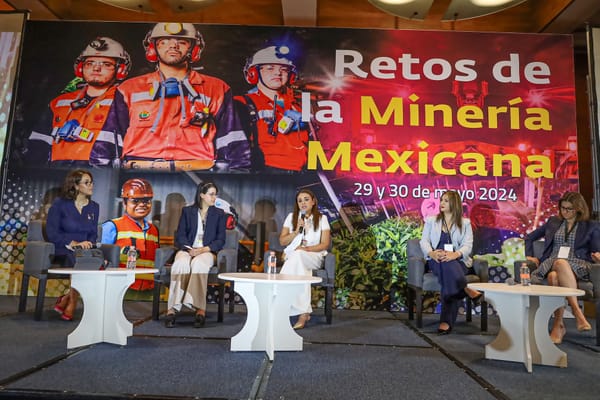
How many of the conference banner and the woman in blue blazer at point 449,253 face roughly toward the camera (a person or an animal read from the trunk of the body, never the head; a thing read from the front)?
2

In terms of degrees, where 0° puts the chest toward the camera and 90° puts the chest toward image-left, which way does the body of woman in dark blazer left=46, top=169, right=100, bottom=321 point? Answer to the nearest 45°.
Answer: approximately 315°

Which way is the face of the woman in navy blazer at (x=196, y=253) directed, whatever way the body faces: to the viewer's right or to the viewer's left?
to the viewer's right

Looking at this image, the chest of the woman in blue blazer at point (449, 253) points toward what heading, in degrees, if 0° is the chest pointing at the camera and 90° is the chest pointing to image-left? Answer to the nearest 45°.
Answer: approximately 0°

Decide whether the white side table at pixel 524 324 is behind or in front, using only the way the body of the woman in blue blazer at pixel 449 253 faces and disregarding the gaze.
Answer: in front

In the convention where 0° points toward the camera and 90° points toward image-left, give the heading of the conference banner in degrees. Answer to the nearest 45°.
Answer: approximately 0°

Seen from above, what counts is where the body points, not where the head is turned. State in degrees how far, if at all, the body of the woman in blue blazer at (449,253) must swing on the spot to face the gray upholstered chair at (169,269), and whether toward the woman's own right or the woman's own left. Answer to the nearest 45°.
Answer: approximately 90° to the woman's own right

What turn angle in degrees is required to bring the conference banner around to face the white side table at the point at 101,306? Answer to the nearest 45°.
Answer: approximately 45° to its right

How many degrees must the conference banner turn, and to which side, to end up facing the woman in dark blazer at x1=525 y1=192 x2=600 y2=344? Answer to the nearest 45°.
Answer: approximately 45° to its left

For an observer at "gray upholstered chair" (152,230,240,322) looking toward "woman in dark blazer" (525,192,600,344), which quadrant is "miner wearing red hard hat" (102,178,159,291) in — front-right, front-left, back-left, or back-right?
back-left
